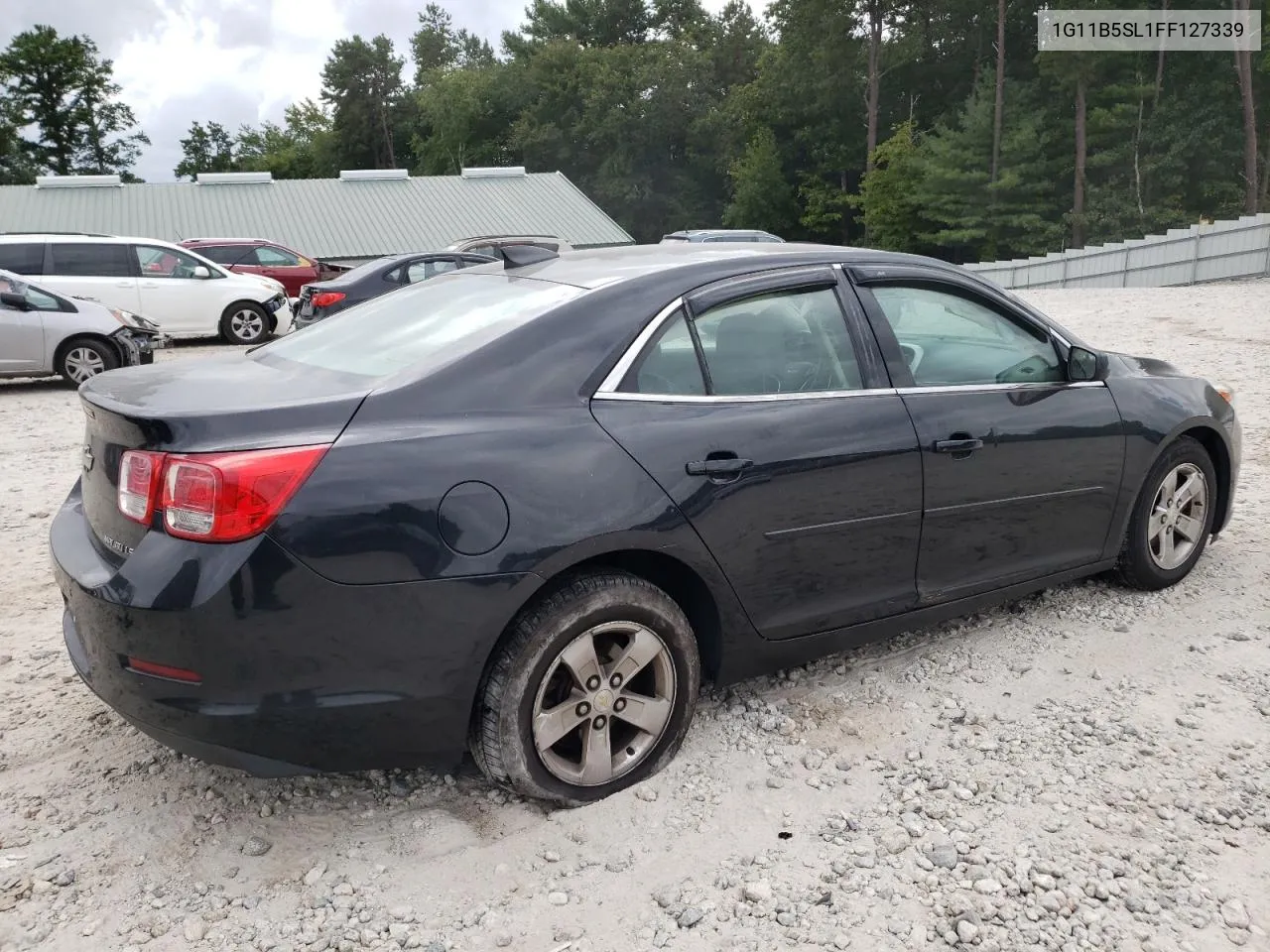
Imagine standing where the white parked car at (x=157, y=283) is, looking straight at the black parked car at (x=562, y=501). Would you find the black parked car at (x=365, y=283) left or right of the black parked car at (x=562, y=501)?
left

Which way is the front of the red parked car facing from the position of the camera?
facing to the right of the viewer

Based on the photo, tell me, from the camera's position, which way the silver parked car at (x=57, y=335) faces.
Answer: facing to the right of the viewer

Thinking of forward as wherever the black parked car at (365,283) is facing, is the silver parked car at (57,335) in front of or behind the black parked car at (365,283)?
behind

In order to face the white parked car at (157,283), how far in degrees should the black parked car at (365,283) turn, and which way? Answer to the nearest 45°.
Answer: approximately 90° to its left

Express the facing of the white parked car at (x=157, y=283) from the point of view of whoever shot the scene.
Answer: facing to the right of the viewer

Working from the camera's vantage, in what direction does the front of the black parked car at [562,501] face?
facing away from the viewer and to the right of the viewer

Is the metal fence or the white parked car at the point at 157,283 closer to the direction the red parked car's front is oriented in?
the metal fence

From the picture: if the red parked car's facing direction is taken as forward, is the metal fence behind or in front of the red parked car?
in front

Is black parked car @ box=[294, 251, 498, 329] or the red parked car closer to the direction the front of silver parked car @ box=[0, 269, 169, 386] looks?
the black parked car

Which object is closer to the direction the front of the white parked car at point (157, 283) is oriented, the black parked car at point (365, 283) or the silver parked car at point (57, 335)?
the black parked car

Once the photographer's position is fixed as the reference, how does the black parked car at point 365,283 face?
facing away from the viewer and to the right of the viewer
